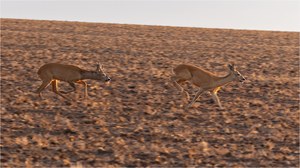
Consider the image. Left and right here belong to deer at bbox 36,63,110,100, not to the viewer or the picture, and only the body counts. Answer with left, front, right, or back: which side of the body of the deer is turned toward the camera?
right

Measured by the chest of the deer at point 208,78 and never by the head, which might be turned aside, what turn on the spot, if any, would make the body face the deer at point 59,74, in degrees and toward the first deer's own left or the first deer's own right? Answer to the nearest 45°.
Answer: approximately 180°

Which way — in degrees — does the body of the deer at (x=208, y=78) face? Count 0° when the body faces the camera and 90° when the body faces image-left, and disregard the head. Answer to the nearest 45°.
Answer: approximately 270°

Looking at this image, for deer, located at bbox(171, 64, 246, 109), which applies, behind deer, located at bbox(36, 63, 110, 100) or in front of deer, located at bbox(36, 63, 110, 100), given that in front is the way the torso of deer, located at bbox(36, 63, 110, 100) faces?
in front

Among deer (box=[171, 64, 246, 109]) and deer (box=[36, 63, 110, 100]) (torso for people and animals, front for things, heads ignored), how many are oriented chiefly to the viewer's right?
2
